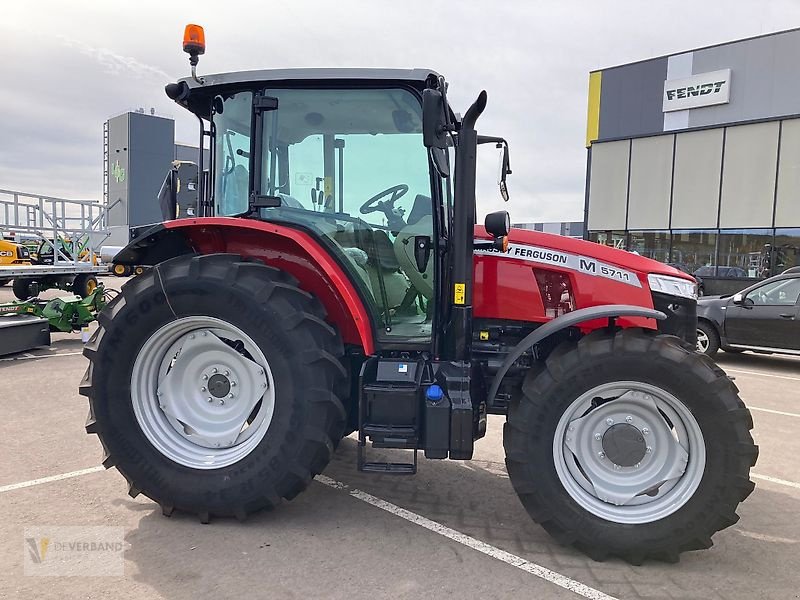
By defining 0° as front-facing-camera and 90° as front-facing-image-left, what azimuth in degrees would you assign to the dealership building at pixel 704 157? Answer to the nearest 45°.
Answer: approximately 45°

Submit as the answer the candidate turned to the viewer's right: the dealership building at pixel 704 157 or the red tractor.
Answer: the red tractor

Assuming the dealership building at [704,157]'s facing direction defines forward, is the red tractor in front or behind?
in front

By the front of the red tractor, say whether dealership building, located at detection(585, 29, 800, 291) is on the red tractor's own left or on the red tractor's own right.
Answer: on the red tractor's own left

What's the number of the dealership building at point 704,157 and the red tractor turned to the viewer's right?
1

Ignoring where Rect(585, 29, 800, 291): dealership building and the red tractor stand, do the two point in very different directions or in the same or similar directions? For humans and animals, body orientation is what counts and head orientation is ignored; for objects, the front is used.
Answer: very different directions

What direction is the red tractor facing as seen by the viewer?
to the viewer's right
